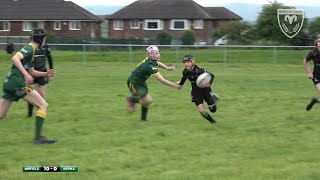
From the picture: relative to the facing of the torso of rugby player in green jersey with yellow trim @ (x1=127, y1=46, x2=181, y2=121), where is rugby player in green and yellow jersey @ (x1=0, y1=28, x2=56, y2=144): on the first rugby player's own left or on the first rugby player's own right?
on the first rugby player's own right

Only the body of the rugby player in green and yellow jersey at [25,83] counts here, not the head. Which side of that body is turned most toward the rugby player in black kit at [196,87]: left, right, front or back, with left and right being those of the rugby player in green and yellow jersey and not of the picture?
front

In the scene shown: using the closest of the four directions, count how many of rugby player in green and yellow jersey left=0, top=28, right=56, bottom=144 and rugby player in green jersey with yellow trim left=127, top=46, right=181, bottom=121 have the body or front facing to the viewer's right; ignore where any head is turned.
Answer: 2

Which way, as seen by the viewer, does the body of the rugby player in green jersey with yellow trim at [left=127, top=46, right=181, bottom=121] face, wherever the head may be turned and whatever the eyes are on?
to the viewer's right

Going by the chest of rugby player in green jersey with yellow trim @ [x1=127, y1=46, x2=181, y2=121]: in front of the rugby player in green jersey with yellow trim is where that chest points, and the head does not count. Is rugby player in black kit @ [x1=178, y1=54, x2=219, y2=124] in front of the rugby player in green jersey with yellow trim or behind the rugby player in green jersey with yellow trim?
in front

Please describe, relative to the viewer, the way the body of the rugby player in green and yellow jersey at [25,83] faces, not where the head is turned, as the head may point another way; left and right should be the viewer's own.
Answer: facing to the right of the viewer

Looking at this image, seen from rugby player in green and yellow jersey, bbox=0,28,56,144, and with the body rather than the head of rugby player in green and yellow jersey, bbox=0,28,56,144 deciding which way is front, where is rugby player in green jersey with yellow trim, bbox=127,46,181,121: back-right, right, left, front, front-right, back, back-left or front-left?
front-left

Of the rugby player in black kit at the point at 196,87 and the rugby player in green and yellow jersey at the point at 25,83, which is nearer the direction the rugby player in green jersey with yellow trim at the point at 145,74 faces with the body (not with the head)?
the rugby player in black kit
